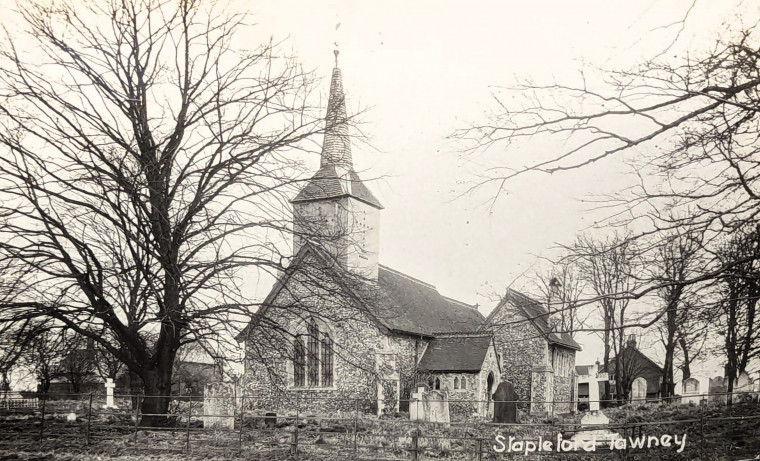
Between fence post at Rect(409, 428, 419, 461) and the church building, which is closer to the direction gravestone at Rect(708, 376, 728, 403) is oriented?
the fence post

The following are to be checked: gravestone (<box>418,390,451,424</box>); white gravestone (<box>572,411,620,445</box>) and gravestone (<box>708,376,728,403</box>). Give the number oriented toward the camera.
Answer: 3

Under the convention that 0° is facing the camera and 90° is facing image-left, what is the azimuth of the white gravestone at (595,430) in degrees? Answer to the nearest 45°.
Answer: approximately 0°

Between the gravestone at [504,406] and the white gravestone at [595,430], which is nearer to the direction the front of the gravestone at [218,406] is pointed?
the white gravestone

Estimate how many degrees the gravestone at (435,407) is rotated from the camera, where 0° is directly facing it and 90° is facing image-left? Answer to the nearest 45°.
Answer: approximately 0°

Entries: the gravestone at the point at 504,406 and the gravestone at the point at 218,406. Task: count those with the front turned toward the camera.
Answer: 2
